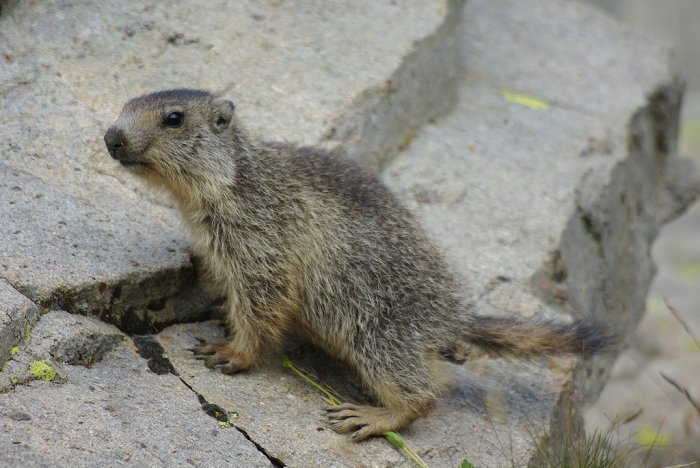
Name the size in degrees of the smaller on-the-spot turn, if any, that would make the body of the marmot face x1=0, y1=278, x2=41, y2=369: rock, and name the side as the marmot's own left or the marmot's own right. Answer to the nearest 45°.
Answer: approximately 45° to the marmot's own left

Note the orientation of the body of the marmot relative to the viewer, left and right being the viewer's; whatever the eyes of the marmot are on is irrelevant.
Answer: facing to the left of the viewer
